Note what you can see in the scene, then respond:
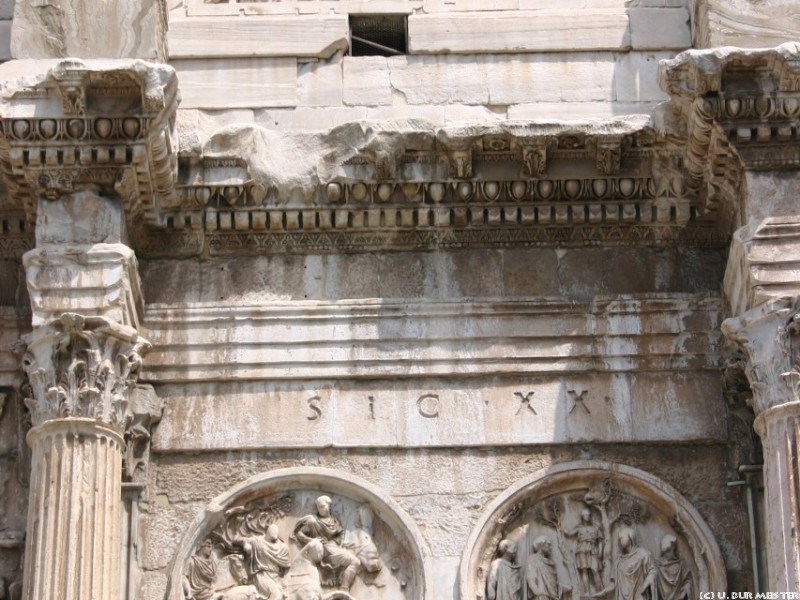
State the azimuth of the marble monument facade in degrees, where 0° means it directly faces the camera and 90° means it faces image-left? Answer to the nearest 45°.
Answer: approximately 0°
